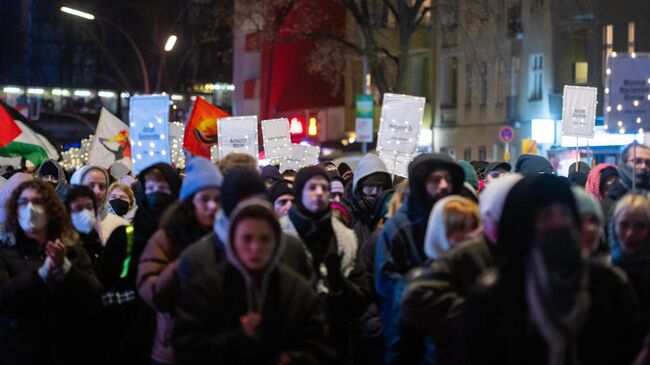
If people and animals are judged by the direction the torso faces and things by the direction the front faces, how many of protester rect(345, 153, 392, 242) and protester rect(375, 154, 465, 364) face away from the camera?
0

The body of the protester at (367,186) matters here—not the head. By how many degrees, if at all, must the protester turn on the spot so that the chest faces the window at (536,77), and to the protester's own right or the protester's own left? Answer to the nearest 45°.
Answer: approximately 135° to the protester's own left

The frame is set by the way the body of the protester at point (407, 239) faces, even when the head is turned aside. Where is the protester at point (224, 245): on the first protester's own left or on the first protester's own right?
on the first protester's own right

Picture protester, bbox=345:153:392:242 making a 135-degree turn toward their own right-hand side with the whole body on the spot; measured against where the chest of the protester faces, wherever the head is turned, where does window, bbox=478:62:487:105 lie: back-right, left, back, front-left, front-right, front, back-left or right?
right

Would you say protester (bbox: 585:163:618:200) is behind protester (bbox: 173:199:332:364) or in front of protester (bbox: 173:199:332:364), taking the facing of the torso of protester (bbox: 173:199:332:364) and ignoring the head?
behind

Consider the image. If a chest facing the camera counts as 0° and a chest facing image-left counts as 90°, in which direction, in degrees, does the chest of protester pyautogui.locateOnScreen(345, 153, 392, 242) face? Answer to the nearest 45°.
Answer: approximately 315°

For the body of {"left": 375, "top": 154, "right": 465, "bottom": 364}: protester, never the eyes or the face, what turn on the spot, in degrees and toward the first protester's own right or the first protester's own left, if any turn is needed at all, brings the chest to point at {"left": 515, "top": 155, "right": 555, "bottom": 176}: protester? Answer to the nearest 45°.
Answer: approximately 135° to the first protester's own left

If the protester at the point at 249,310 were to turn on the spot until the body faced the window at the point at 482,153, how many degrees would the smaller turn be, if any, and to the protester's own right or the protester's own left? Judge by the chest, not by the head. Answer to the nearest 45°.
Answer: approximately 180°
